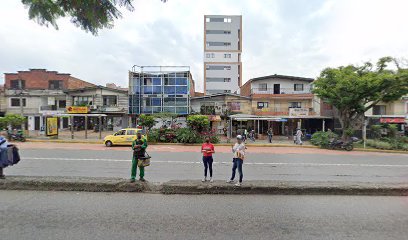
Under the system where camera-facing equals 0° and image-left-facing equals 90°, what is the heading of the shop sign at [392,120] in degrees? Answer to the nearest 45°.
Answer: approximately 0°

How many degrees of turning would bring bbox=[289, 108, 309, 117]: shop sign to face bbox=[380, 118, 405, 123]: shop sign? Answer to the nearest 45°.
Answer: approximately 90° to its left

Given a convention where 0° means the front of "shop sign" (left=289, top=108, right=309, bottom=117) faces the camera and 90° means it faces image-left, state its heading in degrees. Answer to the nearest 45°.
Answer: approximately 0°

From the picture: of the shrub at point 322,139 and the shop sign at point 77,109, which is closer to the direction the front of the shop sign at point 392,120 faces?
the shrub
